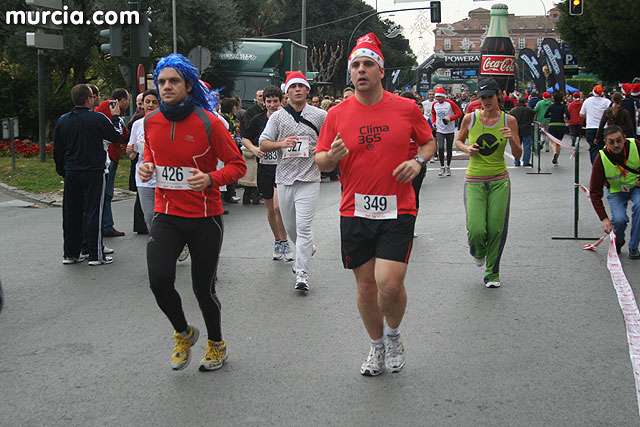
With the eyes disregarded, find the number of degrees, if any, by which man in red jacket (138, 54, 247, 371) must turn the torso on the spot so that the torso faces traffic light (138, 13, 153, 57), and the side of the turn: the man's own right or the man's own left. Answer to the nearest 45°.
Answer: approximately 135° to the man's own right

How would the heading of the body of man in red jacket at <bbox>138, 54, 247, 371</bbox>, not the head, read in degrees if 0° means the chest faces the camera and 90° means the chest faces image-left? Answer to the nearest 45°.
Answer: approximately 45°

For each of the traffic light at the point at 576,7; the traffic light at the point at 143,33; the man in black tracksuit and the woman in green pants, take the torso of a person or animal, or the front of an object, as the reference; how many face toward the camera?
2

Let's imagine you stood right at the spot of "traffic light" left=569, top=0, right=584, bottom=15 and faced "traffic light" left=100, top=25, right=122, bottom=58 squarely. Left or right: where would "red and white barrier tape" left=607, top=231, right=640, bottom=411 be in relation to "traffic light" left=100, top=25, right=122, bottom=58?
left

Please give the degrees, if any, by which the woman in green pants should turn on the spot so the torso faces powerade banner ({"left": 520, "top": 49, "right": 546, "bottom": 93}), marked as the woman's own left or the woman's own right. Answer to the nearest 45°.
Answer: approximately 180°

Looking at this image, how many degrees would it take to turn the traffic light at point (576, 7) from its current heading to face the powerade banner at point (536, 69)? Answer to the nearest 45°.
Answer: approximately 180°

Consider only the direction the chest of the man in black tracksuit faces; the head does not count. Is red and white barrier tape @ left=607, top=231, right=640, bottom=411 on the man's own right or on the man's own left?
on the man's own right
